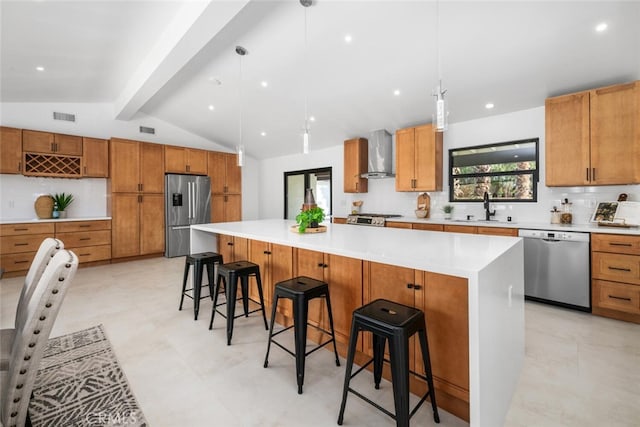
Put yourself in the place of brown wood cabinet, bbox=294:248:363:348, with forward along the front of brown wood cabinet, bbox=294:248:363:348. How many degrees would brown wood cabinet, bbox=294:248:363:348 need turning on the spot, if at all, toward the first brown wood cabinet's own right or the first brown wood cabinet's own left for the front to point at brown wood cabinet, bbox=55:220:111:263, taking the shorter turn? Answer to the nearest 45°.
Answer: approximately 90° to the first brown wood cabinet's own right

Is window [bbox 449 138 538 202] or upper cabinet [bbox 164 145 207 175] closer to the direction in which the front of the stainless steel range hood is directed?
the upper cabinet

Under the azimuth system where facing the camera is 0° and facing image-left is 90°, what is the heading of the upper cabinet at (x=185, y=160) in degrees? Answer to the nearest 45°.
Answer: approximately 315°

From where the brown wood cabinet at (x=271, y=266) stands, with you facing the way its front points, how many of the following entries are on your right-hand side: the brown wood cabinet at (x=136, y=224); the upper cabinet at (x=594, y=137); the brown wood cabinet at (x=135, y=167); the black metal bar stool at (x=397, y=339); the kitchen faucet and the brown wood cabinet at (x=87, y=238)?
3

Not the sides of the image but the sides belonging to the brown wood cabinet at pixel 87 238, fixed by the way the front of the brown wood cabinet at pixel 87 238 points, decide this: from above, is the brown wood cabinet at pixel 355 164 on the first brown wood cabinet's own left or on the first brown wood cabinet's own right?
on the first brown wood cabinet's own left

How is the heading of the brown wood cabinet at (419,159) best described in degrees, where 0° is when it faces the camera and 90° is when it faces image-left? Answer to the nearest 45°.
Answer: approximately 45°

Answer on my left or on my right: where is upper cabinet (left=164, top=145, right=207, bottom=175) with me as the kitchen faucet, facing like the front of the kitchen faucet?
on my right

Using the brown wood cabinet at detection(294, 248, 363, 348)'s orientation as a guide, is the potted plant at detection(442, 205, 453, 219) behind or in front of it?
behind
